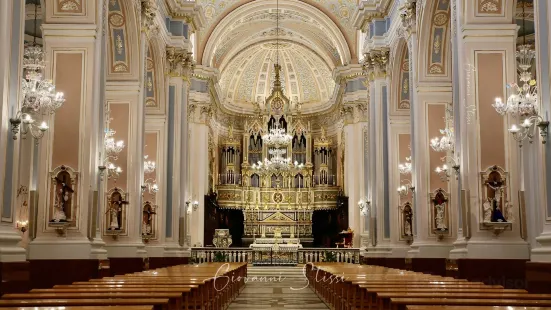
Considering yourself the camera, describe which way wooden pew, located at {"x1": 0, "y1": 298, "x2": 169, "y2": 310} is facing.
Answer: facing away from the viewer

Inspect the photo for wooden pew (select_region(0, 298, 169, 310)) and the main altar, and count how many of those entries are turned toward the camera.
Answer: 1

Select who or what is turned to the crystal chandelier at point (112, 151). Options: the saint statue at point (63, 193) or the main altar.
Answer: the main altar

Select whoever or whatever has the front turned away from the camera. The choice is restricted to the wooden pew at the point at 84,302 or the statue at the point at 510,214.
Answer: the wooden pew

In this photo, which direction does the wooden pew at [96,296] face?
away from the camera

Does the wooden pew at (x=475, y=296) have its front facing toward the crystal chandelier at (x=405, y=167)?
yes

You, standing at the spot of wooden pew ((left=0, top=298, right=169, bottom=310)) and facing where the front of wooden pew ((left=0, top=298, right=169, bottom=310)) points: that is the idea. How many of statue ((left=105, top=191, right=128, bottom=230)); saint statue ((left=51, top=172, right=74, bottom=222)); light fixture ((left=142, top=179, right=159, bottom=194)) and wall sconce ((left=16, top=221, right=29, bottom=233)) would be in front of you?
4

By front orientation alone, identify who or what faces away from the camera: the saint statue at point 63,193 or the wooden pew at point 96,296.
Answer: the wooden pew

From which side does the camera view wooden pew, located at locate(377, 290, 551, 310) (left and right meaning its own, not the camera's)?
back
